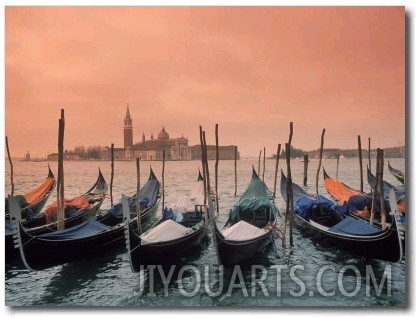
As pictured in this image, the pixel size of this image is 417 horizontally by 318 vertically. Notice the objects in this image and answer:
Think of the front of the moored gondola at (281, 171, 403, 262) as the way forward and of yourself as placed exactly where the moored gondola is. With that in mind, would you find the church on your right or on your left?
on your left

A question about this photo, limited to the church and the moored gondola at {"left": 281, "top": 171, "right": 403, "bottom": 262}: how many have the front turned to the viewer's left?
0
